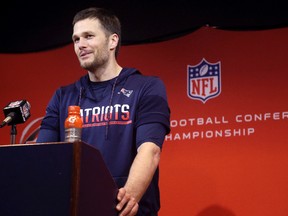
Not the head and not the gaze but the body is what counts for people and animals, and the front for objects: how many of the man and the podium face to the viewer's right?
0

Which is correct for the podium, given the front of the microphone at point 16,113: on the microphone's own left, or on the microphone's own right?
on the microphone's own right

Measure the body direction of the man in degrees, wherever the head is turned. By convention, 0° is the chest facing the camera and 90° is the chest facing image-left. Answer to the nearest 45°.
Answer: approximately 45°

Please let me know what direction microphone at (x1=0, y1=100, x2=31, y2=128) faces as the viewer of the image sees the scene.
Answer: facing away from the viewer and to the right of the viewer
